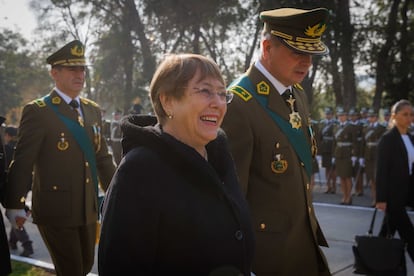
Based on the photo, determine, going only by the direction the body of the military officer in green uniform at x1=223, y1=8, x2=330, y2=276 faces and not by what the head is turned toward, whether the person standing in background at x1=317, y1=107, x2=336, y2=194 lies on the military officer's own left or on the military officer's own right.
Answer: on the military officer's own left

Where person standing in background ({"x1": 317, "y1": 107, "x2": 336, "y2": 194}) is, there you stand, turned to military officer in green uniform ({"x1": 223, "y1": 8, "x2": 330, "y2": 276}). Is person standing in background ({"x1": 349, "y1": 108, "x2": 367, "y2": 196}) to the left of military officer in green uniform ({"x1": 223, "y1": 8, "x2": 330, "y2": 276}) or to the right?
left

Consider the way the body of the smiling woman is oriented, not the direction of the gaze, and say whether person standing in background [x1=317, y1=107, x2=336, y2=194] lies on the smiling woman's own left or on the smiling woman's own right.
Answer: on the smiling woman's own left
